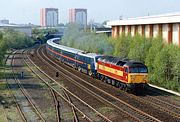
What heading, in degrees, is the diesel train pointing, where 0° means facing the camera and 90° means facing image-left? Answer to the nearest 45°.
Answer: approximately 315°

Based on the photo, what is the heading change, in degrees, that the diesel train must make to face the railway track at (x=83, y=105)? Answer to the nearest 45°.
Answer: approximately 45° to its right

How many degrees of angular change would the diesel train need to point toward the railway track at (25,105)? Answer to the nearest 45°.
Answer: approximately 90° to its right

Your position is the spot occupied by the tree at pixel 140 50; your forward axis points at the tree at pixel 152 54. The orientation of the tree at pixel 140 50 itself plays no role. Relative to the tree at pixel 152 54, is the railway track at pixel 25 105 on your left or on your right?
right

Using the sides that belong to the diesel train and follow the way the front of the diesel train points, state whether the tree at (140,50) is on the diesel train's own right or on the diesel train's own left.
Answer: on the diesel train's own left

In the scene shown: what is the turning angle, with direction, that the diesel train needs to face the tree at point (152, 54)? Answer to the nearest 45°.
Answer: approximately 90° to its left

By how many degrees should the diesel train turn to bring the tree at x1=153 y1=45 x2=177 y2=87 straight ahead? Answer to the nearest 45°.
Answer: approximately 90° to its left

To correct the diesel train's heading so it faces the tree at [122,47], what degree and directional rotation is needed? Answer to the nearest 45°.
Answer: approximately 135° to its left
